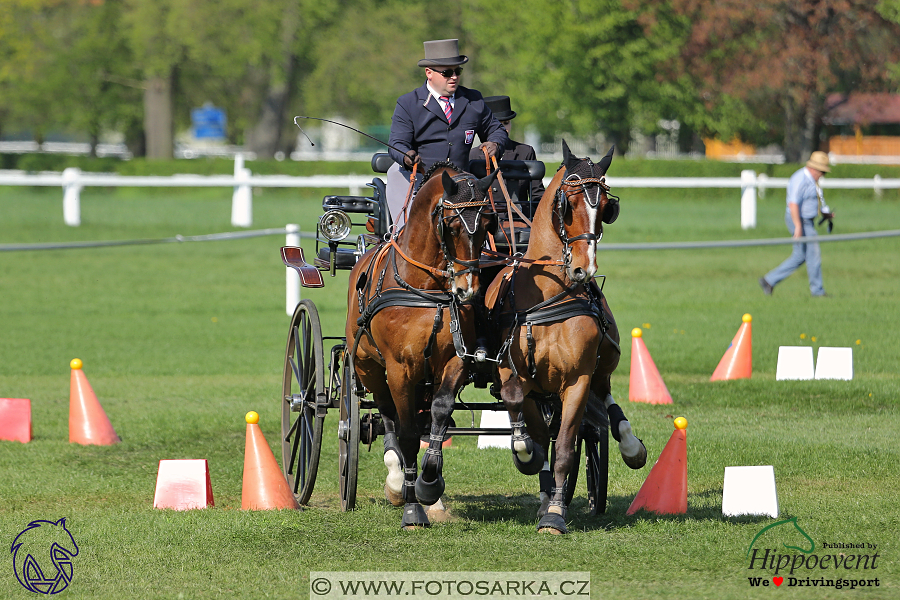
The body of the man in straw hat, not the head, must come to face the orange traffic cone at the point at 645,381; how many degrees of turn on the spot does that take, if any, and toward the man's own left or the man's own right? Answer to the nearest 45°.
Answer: approximately 90° to the man's own right

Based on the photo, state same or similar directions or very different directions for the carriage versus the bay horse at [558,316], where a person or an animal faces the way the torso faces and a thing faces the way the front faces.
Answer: same or similar directions

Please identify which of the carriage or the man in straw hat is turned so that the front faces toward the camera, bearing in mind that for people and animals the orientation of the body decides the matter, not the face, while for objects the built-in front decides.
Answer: the carriage

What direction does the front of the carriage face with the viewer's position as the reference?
facing the viewer

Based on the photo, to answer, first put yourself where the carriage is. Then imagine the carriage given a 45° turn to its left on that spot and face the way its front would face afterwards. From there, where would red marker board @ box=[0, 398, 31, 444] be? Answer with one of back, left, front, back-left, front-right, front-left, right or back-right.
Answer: back

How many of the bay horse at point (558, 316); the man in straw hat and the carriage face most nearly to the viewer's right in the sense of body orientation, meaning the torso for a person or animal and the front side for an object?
1

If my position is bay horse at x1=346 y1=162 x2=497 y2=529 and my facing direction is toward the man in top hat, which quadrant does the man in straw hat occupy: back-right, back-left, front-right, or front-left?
front-right

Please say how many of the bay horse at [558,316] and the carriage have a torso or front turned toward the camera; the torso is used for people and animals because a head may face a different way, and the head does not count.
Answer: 2

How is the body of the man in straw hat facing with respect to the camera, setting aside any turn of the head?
to the viewer's right

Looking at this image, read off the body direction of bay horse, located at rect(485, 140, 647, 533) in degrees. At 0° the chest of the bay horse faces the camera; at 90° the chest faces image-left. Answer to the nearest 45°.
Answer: approximately 0°
